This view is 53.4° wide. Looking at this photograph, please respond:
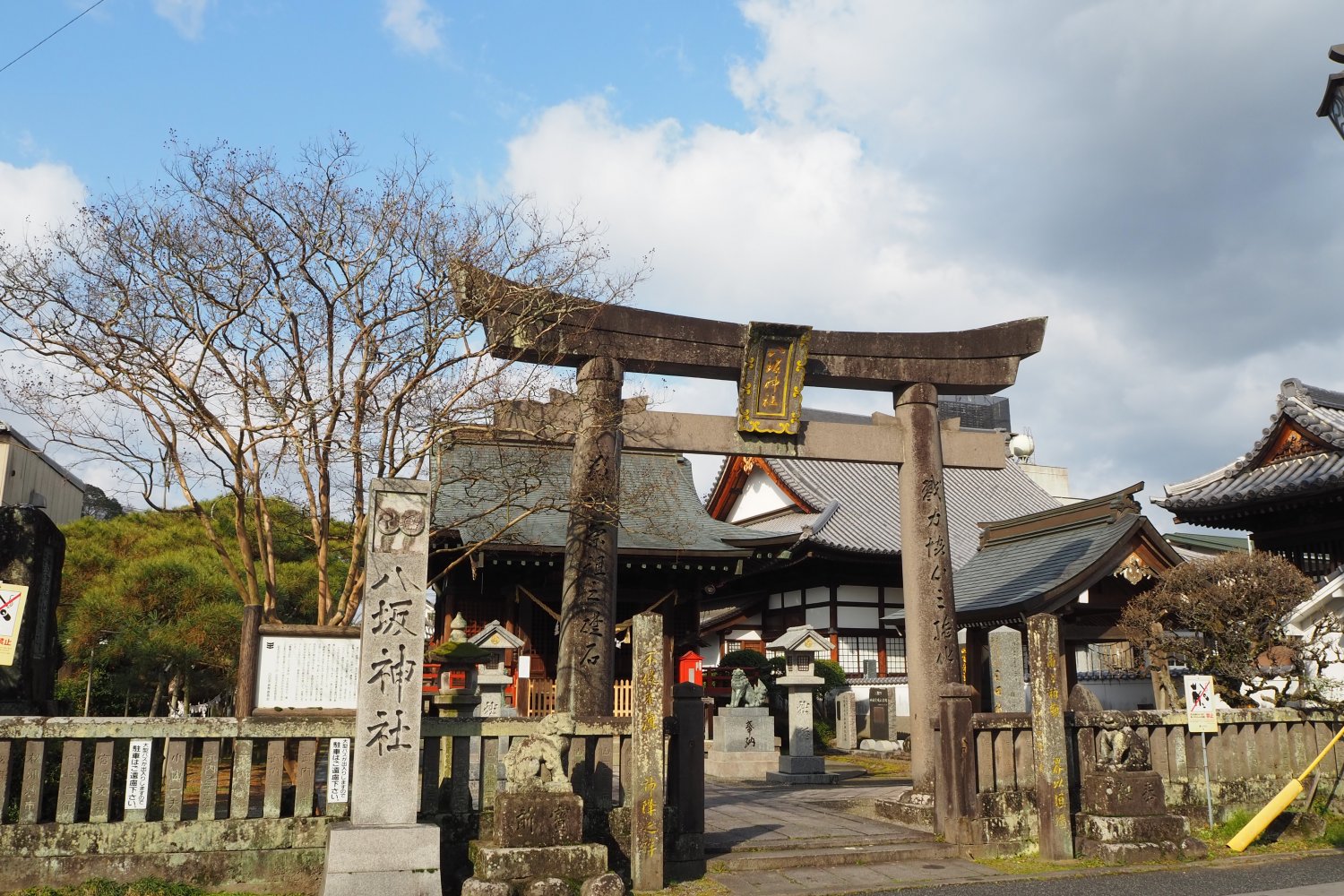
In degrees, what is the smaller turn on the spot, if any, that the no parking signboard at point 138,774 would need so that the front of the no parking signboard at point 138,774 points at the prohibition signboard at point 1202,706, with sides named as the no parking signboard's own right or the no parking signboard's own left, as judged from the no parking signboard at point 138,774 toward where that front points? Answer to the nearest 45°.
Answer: approximately 90° to the no parking signboard's own left

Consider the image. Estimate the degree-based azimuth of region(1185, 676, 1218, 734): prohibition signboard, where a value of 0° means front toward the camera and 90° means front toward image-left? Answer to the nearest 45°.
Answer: approximately 0°

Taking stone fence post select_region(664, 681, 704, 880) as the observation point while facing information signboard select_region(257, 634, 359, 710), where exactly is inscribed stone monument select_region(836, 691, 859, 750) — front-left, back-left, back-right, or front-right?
back-right

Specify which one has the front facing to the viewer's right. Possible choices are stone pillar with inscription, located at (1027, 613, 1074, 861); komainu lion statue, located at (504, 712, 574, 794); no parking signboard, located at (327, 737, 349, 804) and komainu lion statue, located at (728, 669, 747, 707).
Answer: komainu lion statue, located at (504, 712, 574, 794)

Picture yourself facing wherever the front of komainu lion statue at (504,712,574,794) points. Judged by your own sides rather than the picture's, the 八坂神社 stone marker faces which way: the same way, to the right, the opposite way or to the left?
to the right

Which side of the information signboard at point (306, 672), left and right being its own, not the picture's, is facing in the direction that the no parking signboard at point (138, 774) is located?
right
